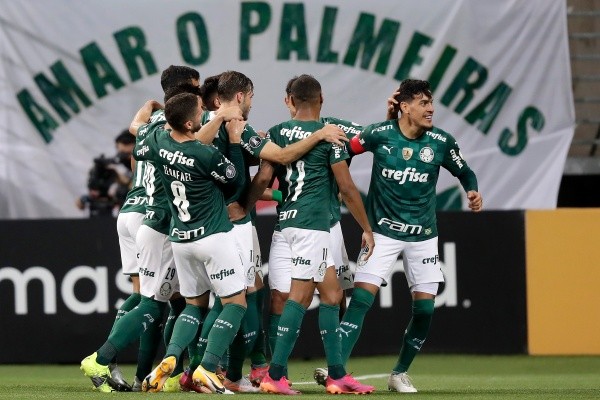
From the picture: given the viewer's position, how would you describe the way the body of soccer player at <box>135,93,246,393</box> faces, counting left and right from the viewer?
facing away from the viewer and to the right of the viewer

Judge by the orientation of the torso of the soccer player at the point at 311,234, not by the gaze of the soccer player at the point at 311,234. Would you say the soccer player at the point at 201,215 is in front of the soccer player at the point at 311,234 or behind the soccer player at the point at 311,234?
behind

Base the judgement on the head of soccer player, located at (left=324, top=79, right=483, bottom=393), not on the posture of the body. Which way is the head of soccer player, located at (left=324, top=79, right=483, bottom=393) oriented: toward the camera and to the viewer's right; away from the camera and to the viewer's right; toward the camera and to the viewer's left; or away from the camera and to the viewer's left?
toward the camera and to the viewer's right

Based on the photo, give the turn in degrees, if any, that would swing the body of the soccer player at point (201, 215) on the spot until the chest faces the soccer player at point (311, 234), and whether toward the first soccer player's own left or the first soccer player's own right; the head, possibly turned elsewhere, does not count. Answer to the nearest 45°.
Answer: approximately 45° to the first soccer player's own right

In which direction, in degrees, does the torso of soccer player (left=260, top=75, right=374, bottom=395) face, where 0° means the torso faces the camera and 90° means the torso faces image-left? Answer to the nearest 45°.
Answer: approximately 225°

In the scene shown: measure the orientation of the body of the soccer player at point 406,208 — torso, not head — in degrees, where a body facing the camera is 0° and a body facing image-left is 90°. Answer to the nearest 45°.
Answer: approximately 0°
